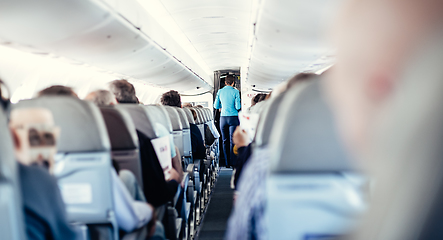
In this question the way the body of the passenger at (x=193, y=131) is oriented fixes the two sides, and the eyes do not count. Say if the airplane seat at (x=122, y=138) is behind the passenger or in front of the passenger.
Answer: behind

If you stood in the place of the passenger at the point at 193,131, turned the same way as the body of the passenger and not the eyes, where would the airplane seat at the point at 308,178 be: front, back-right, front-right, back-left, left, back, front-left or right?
back

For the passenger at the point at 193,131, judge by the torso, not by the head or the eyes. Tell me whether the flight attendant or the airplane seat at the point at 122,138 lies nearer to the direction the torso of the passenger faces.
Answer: the flight attendant

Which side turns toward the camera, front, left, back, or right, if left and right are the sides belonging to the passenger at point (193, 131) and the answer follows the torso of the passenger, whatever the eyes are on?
back

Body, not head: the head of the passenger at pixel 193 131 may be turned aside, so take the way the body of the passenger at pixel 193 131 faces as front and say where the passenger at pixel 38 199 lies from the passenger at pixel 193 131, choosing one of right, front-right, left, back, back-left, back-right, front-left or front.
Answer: back

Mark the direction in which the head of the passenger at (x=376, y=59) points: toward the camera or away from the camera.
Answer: away from the camera

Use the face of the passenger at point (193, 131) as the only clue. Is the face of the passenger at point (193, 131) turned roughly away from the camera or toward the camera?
away from the camera

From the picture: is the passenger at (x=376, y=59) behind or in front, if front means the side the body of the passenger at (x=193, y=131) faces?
behind
